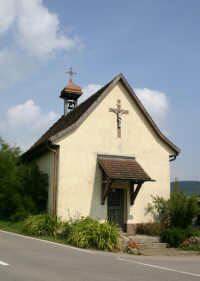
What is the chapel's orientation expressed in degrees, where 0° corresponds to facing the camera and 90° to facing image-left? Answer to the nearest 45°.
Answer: approximately 315°

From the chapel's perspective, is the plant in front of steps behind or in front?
in front

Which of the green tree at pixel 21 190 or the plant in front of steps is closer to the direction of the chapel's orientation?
the plant in front of steps

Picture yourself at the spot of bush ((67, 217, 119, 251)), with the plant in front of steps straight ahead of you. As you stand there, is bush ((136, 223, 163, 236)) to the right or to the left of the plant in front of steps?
left

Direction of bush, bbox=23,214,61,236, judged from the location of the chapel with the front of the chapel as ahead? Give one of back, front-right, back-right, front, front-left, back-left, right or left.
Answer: right

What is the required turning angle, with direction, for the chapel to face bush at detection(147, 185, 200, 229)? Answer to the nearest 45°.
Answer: approximately 45° to its left
